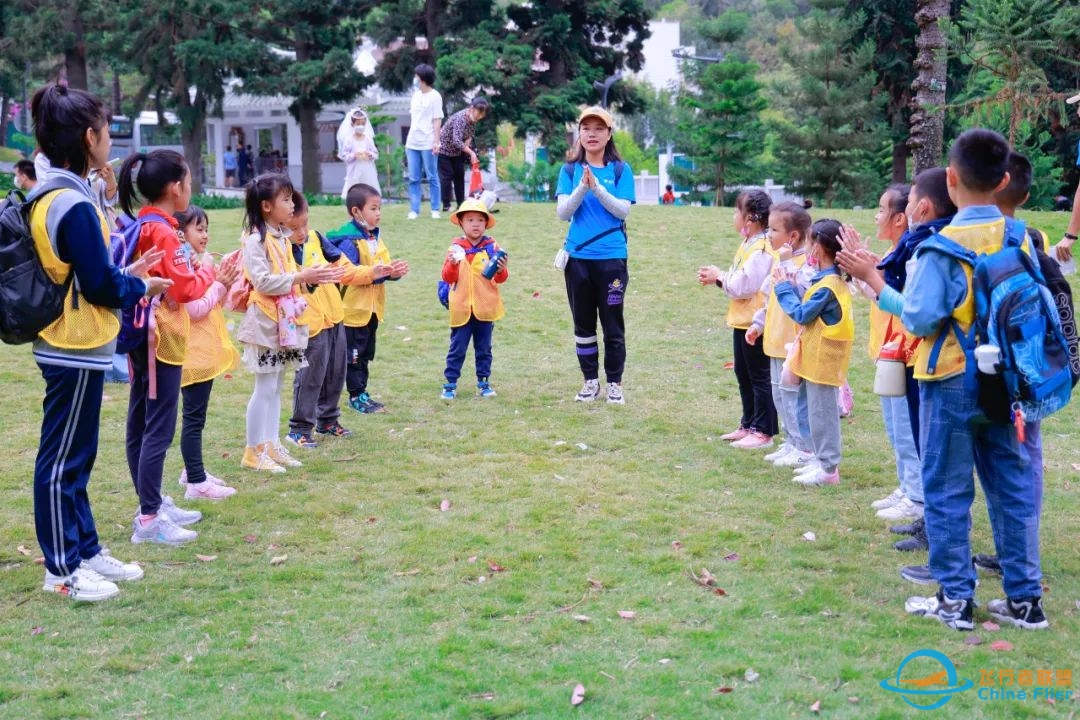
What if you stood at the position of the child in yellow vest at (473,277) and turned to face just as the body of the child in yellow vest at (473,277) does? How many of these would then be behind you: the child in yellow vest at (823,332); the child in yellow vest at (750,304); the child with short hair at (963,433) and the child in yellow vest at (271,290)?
0

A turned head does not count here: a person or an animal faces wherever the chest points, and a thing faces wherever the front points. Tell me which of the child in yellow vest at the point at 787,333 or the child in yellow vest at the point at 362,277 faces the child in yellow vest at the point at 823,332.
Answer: the child in yellow vest at the point at 362,277

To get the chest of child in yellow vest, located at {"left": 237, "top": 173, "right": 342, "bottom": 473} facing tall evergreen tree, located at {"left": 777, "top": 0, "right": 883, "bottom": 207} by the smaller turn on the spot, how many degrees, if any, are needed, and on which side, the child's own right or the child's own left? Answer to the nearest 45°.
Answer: approximately 45° to the child's own left

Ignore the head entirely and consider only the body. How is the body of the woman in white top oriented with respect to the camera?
toward the camera

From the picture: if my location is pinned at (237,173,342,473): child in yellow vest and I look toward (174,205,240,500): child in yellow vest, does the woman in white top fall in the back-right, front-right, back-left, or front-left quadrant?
back-right

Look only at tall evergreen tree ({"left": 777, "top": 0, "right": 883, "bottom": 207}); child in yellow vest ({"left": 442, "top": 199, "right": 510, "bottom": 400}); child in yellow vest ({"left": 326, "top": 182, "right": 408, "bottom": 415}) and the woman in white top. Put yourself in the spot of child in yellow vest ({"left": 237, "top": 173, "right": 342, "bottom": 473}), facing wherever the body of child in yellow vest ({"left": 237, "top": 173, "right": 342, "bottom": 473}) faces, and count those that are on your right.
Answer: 0

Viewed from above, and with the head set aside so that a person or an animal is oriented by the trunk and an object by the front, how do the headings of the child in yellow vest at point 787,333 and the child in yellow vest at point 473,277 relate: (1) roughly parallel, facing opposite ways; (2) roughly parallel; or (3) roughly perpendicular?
roughly perpendicular

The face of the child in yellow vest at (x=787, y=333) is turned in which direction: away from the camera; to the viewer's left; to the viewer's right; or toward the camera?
to the viewer's left

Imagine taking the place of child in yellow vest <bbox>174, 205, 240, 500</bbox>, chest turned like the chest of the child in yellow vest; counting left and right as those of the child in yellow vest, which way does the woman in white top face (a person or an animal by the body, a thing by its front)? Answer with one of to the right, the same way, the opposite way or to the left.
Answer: to the right

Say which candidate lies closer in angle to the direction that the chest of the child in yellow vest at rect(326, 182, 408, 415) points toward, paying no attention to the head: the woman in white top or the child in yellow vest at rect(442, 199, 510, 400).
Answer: the child in yellow vest

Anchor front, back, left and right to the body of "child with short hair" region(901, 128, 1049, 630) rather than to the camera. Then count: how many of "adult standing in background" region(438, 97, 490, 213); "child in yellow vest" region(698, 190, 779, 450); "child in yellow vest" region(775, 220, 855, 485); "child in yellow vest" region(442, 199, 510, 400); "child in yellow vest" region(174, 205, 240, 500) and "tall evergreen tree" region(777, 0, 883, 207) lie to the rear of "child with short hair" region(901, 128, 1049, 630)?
0

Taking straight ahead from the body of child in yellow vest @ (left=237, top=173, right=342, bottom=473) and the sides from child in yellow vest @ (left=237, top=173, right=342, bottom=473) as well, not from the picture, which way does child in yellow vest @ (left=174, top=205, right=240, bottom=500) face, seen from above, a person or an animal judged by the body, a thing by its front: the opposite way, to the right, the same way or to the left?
the same way

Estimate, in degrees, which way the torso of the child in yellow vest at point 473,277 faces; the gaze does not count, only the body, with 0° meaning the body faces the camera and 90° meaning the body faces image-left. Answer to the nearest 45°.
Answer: approximately 0°

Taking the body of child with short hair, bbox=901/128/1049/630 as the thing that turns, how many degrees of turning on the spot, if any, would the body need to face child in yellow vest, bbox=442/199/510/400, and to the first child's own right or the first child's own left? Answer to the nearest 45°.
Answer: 0° — they already face them

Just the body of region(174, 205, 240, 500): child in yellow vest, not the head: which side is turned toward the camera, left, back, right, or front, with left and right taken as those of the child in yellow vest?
right

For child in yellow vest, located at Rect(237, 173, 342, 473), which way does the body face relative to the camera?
to the viewer's right
